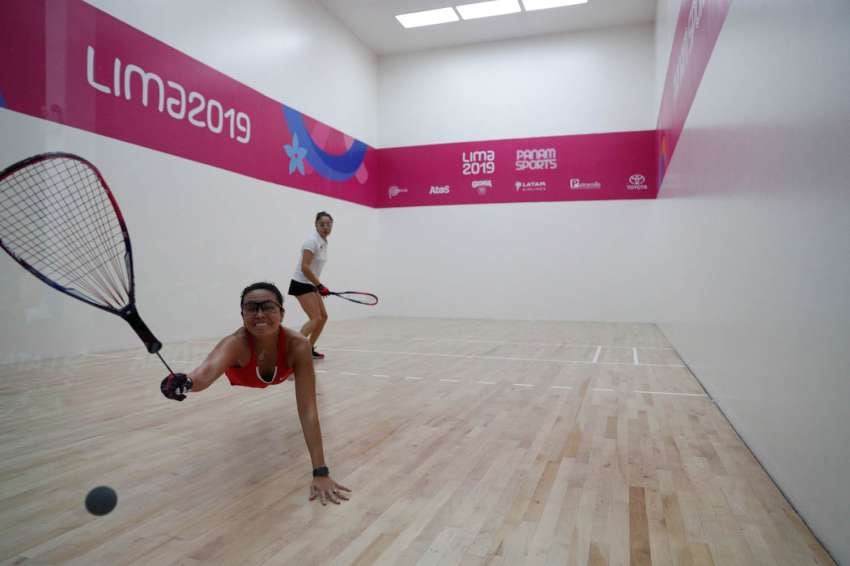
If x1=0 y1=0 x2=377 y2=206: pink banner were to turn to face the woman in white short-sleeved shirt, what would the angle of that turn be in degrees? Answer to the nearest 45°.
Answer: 0° — it already faces them

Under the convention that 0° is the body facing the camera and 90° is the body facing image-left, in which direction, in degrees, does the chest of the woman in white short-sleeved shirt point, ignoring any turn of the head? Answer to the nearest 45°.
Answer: approximately 315°

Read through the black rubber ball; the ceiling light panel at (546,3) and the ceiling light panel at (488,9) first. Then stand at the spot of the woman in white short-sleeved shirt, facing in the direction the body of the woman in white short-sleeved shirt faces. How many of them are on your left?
2

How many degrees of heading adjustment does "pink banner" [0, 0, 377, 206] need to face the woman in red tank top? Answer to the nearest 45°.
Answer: approximately 45° to its right

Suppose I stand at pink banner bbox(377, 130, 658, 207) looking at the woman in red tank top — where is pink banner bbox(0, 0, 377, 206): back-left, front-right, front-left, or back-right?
front-right

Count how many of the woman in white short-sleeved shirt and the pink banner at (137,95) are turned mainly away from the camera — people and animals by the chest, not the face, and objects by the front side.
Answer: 0

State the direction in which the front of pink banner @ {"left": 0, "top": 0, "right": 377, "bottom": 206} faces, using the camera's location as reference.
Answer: facing the viewer and to the right of the viewer

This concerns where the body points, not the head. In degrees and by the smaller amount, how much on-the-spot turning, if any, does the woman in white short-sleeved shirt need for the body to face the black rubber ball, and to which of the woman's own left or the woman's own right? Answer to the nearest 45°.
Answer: approximately 45° to the woman's own right

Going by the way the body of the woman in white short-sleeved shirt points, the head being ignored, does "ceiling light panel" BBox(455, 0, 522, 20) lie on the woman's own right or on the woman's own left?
on the woman's own left

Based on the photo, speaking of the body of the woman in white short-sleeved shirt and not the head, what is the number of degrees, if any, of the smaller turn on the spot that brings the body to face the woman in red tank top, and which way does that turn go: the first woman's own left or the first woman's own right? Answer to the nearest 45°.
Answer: approximately 45° to the first woman's own right
